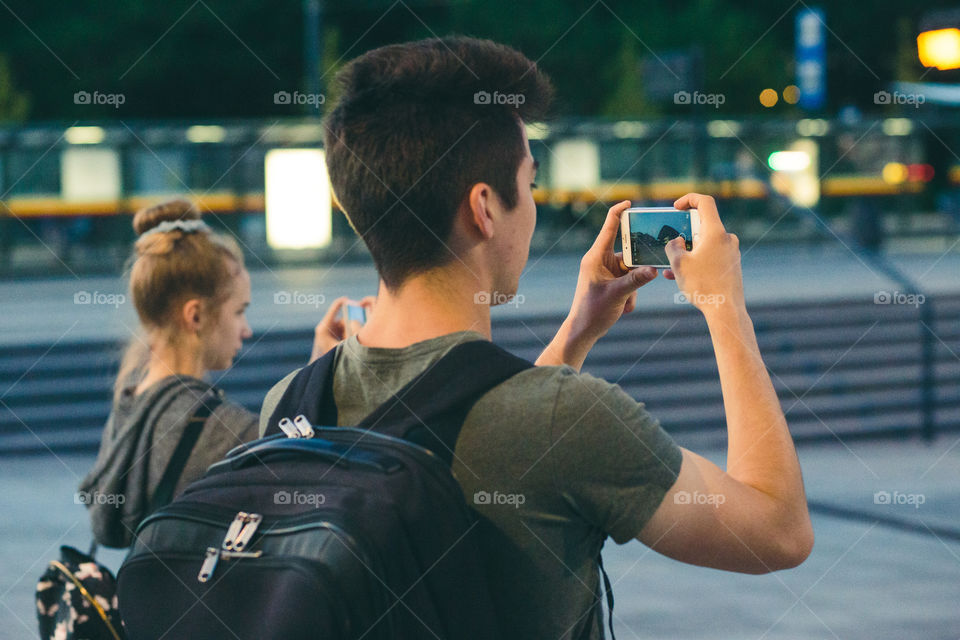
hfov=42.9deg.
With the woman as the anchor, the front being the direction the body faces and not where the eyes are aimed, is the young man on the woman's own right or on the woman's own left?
on the woman's own right

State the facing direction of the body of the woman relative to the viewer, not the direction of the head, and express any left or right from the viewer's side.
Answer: facing away from the viewer and to the right of the viewer

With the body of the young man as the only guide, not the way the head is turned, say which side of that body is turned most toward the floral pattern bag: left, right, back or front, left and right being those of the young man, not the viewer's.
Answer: left

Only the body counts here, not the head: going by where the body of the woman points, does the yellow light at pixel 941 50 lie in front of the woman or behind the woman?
in front

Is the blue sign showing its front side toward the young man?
yes

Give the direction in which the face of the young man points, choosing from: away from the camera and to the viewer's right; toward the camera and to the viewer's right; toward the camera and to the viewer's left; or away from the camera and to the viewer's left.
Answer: away from the camera and to the viewer's right

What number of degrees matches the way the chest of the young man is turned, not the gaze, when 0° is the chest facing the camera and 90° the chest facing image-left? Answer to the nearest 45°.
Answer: approximately 225°

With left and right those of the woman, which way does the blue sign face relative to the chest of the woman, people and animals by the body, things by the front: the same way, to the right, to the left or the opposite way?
the opposite way

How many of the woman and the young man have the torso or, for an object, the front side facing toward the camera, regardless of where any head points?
0

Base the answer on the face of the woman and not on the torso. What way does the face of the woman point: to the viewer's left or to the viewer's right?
to the viewer's right

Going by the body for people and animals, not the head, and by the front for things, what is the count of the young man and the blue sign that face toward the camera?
1
